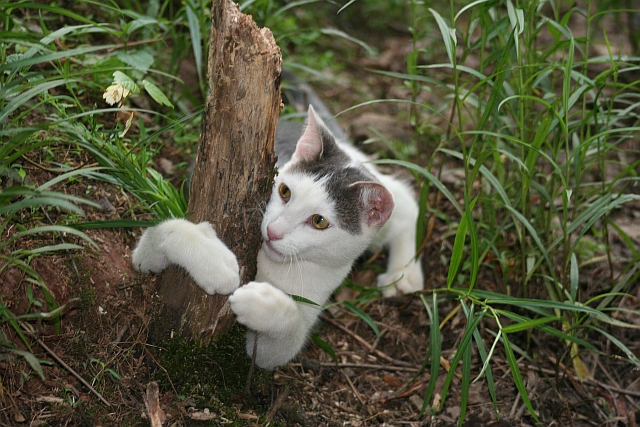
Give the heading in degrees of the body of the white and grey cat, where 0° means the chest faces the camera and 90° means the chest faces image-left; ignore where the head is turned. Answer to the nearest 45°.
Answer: approximately 45°
